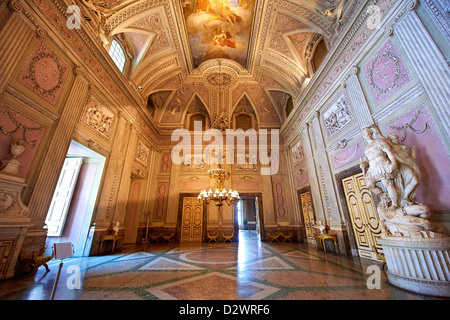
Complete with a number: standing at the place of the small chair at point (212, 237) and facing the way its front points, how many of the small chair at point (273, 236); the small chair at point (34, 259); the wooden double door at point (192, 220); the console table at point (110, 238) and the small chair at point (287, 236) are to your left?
2

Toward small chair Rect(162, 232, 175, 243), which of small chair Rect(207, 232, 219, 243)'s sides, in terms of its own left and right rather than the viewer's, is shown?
right

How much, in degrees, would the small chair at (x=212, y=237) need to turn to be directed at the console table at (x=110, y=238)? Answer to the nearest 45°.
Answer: approximately 45° to its right

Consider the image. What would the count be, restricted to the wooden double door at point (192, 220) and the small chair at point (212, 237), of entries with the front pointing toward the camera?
2

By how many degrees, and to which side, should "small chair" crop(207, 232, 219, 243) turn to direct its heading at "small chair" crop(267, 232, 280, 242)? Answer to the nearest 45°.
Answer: approximately 90° to its left

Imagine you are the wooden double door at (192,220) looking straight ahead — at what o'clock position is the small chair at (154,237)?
The small chair is roughly at 3 o'clock from the wooden double door.

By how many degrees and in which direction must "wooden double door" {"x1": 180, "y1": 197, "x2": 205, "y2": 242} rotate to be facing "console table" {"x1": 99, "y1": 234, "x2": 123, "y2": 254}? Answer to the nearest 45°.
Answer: approximately 45° to its right

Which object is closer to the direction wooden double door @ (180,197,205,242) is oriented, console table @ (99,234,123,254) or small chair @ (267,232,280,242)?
the console table

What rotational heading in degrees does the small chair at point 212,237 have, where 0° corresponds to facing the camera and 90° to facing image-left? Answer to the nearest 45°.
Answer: approximately 0°

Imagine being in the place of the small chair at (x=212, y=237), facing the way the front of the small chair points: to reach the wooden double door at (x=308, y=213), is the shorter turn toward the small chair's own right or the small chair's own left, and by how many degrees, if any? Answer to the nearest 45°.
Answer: approximately 90° to the small chair's own left
